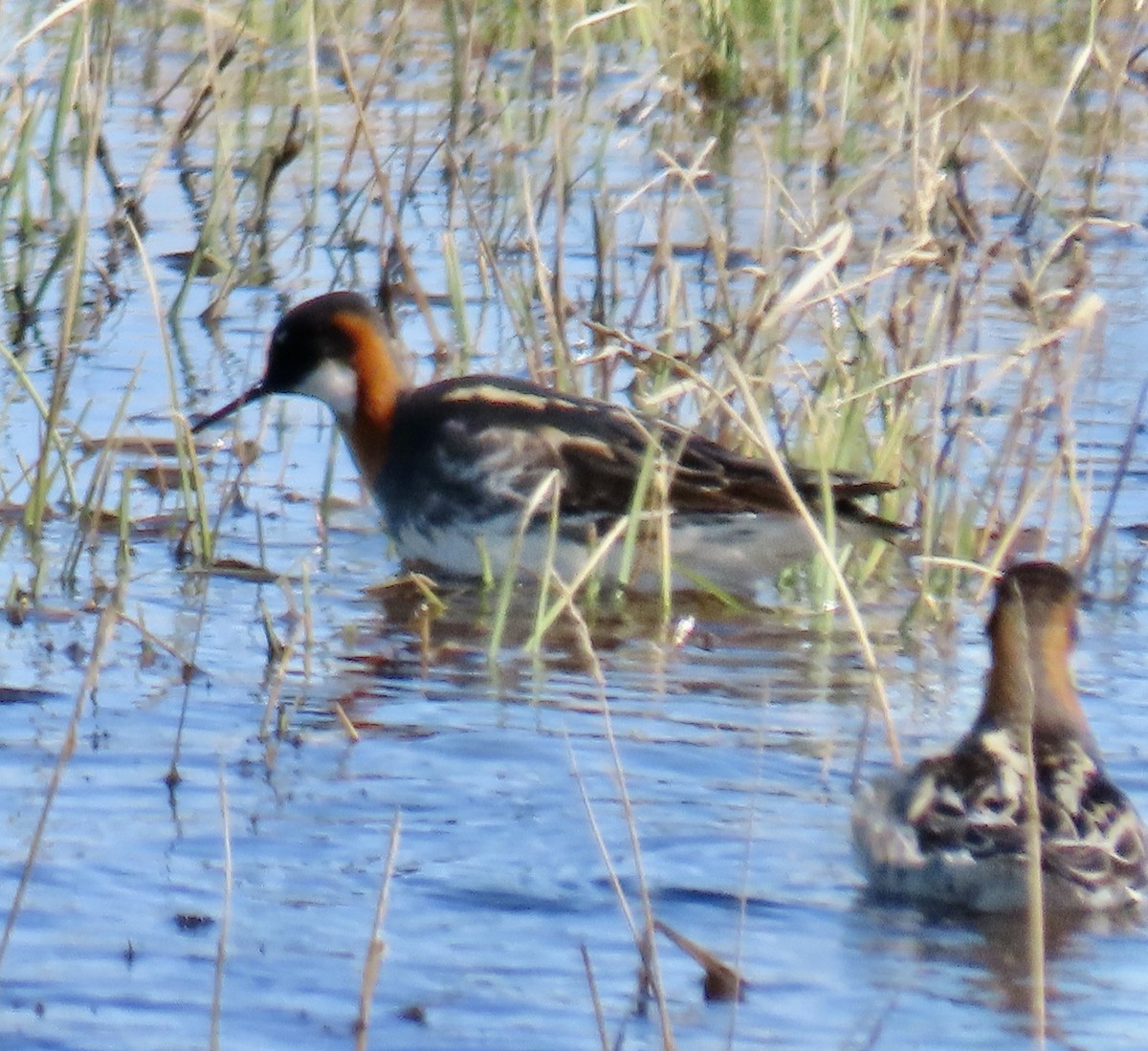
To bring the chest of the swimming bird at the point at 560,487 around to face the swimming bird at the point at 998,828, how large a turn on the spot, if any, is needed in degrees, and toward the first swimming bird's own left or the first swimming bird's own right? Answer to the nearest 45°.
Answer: approximately 90° to the first swimming bird's own left

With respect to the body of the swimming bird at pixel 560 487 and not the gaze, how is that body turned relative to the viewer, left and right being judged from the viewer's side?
facing to the left of the viewer

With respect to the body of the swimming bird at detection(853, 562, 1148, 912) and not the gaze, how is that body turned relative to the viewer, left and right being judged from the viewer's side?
facing away from the viewer

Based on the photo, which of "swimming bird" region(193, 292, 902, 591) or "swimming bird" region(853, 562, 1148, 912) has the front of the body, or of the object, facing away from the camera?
"swimming bird" region(853, 562, 1148, 912)

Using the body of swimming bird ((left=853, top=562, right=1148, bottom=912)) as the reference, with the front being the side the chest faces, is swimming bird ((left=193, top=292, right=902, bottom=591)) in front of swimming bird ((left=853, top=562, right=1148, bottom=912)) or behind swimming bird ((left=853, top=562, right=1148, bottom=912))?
in front

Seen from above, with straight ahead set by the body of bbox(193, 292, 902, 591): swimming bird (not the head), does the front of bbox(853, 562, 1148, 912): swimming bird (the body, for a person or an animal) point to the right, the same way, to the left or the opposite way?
to the right

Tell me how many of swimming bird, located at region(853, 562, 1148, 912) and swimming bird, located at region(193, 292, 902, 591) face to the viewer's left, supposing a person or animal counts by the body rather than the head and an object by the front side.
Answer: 1
